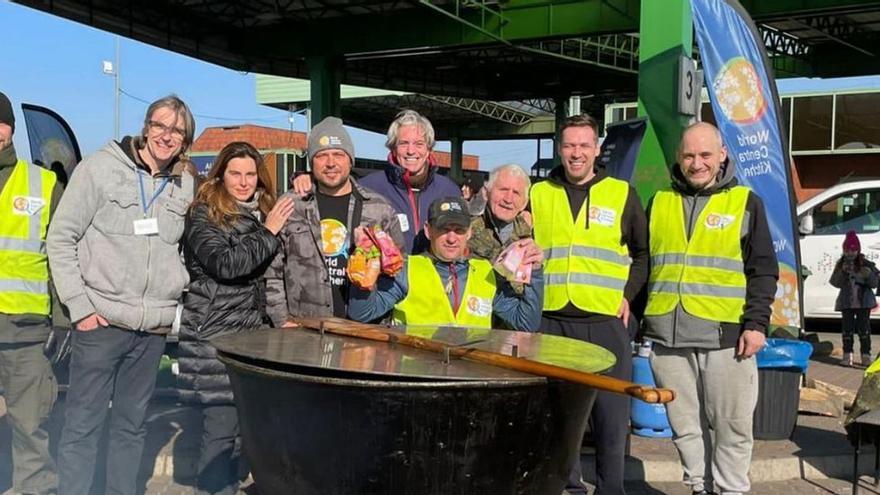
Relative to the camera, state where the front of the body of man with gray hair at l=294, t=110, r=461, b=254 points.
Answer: toward the camera

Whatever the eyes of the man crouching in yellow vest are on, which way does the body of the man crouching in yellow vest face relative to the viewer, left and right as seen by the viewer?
facing the viewer

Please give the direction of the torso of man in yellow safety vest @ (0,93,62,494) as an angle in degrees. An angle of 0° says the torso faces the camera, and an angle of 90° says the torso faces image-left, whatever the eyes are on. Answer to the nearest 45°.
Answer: approximately 0°

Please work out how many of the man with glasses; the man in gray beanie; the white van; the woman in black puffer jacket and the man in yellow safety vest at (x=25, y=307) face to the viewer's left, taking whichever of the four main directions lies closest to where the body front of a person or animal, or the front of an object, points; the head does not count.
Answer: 1

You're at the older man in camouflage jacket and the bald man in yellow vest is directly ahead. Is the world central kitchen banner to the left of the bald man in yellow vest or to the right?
left

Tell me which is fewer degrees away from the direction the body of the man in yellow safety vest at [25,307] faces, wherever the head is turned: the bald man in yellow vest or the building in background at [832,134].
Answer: the bald man in yellow vest

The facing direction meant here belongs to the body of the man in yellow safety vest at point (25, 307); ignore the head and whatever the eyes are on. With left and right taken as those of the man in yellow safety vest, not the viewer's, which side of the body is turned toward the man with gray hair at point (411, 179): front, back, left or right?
left

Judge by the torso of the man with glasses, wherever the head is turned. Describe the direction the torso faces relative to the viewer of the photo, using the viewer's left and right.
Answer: facing the viewer and to the right of the viewer

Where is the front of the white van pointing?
to the viewer's left

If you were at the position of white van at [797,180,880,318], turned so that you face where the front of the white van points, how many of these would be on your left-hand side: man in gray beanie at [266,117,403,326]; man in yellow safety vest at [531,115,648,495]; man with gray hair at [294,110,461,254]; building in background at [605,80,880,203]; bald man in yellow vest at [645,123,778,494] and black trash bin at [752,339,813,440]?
5

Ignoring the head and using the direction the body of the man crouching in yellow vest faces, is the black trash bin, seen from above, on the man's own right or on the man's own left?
on the man's own left

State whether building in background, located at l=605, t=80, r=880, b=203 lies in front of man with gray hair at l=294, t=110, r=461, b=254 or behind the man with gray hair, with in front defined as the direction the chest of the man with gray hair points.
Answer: behind
